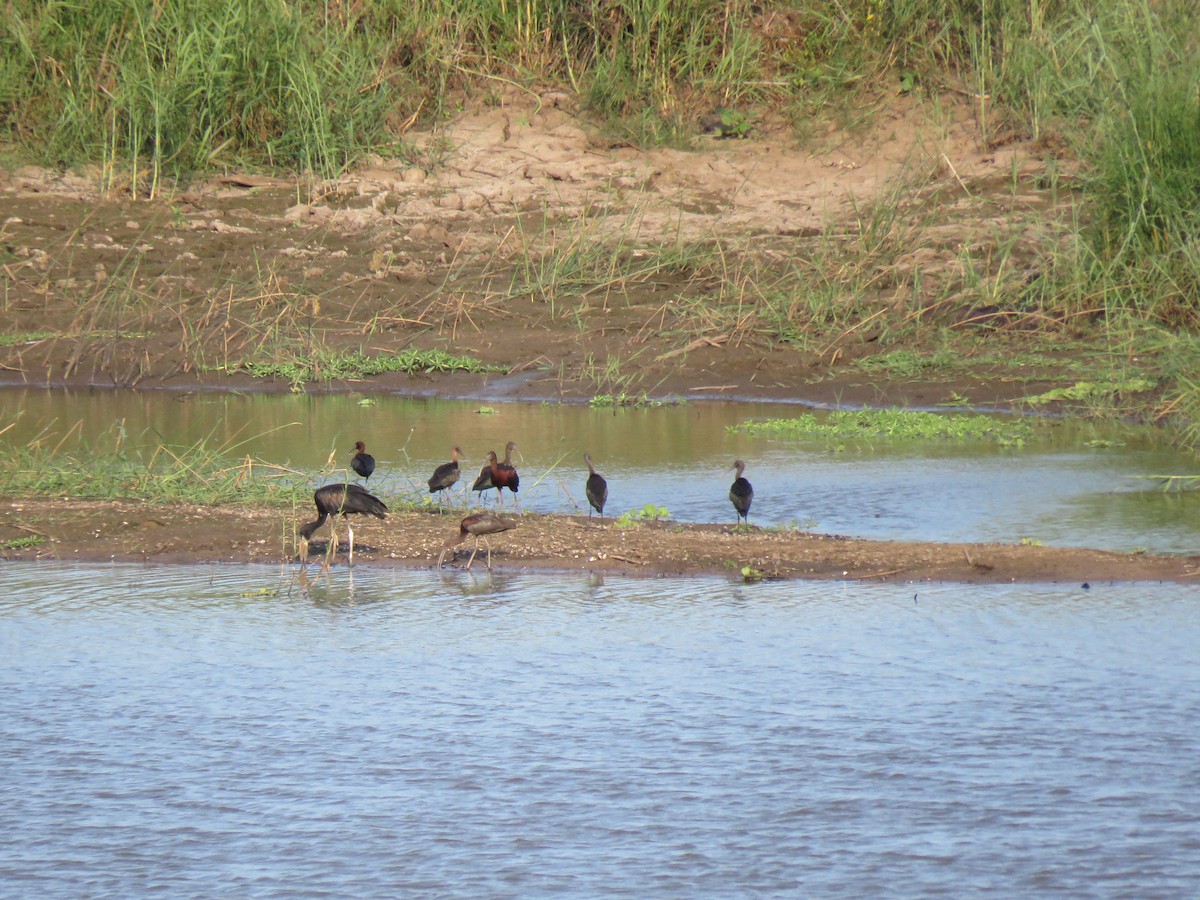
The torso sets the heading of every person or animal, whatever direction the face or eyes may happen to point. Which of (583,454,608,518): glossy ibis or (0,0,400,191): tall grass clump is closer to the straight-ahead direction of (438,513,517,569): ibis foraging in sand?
the tall grass clump

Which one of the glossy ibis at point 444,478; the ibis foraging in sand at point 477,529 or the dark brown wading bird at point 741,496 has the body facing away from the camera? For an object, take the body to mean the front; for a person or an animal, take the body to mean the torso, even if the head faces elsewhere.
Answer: the dark brown wading bird

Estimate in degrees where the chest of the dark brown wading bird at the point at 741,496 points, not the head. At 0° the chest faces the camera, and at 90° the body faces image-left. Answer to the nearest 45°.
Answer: approximately 180°

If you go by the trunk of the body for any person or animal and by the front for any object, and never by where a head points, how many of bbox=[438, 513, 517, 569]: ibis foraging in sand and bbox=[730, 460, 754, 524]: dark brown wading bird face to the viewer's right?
0

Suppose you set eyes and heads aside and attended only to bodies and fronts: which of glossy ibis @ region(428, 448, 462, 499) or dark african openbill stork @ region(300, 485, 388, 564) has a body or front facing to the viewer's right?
glossy ibis @ region(428, 448, 462, 499)

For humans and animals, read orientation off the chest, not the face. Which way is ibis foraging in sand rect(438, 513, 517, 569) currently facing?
to the viewer's left

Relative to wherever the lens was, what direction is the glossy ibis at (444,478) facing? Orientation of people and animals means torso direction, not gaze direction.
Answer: facing to the right of the viewer

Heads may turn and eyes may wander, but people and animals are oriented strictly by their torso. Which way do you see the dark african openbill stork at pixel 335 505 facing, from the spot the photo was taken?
facing to the left of the viewer

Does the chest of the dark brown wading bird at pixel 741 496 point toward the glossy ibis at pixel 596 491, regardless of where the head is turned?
no

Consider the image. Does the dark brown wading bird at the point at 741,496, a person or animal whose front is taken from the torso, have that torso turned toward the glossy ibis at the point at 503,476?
no

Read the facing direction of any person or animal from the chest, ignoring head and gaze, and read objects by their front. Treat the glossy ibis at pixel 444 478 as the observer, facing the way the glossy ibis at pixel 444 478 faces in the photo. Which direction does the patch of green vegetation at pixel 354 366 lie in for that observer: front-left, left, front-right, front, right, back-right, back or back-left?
left

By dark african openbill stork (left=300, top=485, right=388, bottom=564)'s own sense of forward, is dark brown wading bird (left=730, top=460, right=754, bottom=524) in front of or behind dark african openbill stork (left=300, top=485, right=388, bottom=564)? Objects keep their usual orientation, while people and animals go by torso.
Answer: behind

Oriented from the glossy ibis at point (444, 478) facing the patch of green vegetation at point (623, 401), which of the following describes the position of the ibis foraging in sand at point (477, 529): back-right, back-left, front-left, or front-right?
back-right

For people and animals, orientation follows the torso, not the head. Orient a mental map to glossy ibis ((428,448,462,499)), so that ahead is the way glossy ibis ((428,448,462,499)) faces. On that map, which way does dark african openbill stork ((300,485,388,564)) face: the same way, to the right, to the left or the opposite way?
the opposite way

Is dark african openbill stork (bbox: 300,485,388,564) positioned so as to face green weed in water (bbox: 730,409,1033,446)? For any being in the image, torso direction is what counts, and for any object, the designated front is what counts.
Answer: no

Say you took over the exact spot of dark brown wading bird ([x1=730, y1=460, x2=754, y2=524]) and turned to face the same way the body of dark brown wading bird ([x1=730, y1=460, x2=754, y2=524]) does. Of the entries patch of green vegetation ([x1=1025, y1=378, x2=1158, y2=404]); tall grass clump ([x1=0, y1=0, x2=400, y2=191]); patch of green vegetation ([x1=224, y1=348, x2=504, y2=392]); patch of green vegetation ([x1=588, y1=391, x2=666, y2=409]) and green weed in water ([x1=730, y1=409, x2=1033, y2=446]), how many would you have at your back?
0

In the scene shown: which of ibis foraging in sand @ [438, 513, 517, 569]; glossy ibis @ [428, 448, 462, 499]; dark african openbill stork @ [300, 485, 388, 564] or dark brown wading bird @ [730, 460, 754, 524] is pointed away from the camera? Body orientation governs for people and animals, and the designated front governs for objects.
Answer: the dark brown wading bird

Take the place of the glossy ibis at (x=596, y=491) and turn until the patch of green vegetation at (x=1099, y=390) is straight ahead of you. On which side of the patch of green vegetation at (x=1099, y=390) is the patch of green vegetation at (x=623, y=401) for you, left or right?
left
